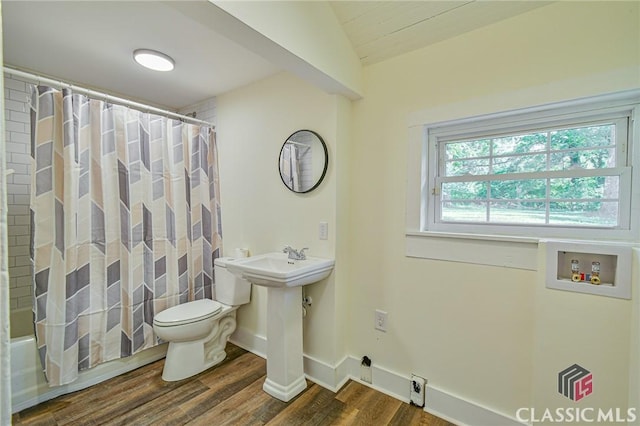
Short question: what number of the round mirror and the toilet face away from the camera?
0

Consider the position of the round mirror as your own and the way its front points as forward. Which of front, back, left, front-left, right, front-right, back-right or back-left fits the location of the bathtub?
front-right

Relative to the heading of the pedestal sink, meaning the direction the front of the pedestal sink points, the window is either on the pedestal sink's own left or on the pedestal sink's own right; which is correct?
on the pedestal sink's own left

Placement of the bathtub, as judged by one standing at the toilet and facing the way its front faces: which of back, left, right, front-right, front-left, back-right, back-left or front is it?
front-right

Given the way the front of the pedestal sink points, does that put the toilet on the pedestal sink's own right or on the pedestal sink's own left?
on the pedestal sink's own right

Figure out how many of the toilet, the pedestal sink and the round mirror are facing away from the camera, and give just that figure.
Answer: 0

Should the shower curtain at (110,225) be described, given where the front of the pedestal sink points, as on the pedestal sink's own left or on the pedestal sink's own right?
on the pedestal sink's own right

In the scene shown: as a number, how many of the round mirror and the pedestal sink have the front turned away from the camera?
0

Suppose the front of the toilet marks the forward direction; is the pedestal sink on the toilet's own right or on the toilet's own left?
on the toilet's own left

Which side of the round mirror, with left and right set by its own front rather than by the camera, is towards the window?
left
